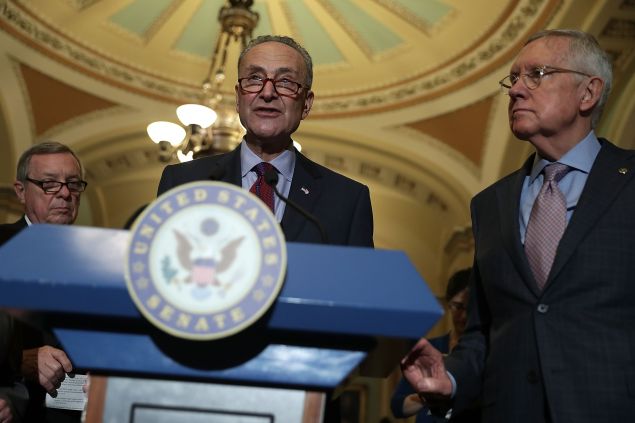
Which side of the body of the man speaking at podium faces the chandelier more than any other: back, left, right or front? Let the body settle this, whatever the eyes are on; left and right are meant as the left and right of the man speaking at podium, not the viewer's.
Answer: back

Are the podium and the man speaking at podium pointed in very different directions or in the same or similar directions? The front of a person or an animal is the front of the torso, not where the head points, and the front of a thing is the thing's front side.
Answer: same or similar directions

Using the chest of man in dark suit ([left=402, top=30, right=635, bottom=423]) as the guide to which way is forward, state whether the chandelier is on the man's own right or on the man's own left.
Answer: on the man's own right

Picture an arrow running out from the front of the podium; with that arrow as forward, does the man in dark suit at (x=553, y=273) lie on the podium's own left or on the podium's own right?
on the podium's own left

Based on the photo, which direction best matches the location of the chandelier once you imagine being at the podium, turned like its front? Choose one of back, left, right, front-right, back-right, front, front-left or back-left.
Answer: back

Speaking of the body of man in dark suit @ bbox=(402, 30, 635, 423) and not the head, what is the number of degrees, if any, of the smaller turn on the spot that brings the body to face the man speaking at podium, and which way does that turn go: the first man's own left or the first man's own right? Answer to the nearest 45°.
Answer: approximately 45° to the first man's own right

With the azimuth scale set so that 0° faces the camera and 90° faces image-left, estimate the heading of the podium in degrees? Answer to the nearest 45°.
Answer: approximately 0°

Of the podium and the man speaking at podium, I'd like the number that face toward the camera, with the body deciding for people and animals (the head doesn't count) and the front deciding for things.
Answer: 2

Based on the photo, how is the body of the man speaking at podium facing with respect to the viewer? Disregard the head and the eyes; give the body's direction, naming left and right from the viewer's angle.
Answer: facing the viewer

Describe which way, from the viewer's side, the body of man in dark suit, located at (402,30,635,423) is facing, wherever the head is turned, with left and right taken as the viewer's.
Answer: facing the viewer and to the left of the viewer

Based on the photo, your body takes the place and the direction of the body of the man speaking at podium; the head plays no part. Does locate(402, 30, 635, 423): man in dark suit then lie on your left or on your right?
on your left
